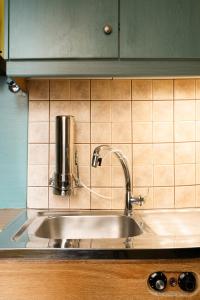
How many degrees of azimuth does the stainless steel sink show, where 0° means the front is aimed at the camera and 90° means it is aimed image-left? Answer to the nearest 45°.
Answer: approximately 0°
